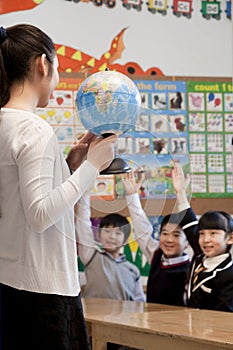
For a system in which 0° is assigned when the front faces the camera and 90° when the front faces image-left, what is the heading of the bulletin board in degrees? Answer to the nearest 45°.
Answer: approximately 0°

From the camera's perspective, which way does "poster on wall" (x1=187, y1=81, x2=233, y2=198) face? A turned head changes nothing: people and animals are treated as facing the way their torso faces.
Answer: toward the camera

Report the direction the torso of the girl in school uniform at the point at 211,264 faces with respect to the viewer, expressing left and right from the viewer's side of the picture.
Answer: facing the viewer and to the left of the viewer

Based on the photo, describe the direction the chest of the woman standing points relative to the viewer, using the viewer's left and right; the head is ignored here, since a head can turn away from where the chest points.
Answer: facing away from the viewer and to the right of the viewer

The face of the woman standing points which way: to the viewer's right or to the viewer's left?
to the viewer's right

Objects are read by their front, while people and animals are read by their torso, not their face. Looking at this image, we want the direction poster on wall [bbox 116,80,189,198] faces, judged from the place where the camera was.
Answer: facing the viewer

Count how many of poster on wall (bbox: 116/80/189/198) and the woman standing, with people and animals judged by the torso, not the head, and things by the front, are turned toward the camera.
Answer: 1

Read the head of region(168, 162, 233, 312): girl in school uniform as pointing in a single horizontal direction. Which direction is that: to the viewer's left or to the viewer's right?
to the viewer's left
